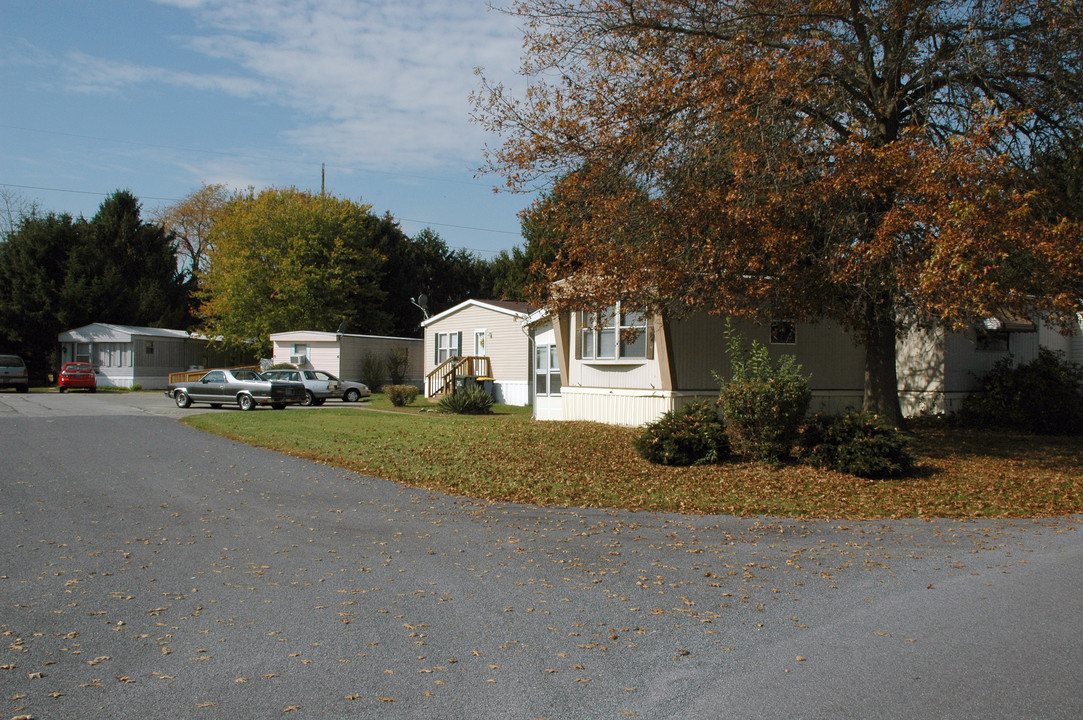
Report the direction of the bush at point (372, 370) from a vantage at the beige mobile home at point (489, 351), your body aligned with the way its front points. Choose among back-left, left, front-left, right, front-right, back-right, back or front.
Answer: right

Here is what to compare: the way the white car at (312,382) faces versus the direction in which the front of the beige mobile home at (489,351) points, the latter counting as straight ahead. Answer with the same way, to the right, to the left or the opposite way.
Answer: to the right

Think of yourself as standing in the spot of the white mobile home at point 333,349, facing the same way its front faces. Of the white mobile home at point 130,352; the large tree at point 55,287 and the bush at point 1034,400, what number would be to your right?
2

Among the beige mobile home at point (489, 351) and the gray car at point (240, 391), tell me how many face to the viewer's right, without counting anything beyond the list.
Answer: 0

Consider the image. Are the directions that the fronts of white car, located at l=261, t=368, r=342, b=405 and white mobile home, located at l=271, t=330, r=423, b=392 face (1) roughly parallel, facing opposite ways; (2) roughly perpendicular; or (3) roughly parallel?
roughly perpendicular

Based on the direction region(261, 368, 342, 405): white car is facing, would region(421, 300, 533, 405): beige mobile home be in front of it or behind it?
behind

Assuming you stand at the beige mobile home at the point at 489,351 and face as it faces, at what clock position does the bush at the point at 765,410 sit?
The bush is roughly at 10 o'clock from the beige mobile home.

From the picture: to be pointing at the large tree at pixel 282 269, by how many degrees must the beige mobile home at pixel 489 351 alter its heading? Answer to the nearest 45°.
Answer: approximately 90° to its right

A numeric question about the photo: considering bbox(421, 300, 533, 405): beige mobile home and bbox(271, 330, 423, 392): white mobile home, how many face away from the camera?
0

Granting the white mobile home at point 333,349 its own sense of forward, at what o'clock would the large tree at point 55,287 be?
The large tree is roughly at 3 o'clock from the white mobile home.

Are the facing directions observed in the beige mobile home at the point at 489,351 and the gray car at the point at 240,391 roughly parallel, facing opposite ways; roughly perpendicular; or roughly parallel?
roughly perpendicular

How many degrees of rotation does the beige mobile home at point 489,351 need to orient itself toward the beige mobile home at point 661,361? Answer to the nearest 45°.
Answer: approximately 45° to its left

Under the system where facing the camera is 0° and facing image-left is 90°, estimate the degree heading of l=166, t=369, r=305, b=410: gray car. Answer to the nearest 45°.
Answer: approximately 135°

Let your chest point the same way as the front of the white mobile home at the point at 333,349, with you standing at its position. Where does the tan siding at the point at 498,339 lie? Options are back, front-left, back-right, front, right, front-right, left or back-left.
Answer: left

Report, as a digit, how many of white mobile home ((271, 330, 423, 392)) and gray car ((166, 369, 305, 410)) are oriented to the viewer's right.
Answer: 0

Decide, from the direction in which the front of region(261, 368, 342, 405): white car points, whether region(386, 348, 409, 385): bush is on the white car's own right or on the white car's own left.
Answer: on the white car's own right
